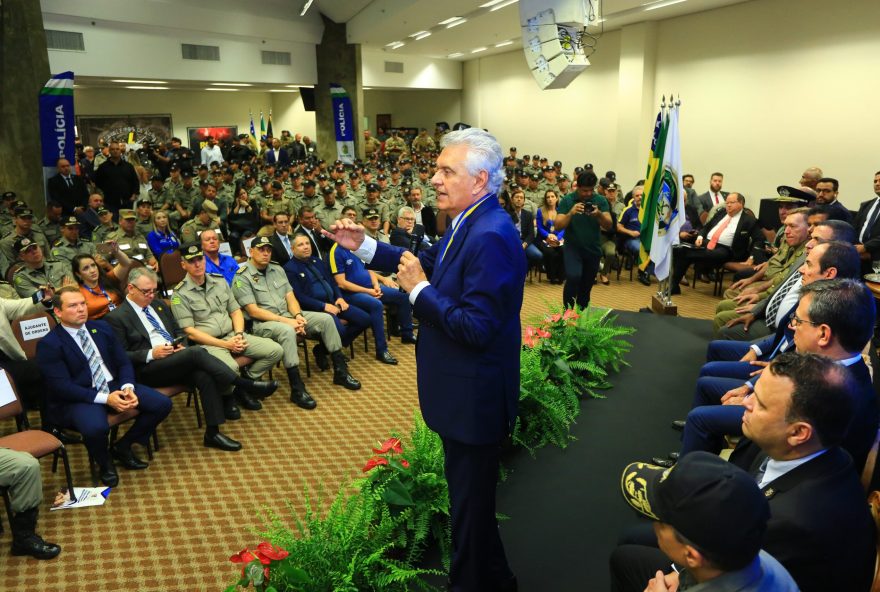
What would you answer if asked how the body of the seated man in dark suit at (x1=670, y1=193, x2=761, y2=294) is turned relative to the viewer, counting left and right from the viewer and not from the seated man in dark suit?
facing the viewer and to the left of the viewer

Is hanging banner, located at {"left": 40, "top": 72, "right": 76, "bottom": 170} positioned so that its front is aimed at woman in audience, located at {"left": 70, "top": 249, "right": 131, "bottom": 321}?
yes

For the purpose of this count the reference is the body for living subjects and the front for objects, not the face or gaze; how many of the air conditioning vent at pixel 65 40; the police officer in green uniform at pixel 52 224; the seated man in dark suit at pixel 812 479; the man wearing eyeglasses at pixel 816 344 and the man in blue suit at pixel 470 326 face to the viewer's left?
3

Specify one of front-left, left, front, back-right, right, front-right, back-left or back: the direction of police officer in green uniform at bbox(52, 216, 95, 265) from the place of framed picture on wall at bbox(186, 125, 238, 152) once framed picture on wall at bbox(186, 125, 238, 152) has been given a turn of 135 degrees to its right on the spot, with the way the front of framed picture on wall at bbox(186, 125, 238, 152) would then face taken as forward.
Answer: back-left

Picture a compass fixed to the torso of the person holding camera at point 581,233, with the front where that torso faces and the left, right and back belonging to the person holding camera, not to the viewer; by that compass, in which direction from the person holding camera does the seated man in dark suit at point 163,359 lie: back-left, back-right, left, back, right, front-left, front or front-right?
front-right

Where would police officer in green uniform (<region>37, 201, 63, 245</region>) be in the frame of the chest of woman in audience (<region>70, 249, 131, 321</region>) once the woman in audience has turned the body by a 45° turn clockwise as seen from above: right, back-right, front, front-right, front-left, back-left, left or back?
back

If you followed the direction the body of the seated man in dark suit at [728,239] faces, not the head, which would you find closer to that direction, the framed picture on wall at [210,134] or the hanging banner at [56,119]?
the hanging banner

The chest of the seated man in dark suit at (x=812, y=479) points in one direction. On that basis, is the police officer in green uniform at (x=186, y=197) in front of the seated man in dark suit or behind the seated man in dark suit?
in front

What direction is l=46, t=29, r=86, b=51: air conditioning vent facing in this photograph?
toward the camera

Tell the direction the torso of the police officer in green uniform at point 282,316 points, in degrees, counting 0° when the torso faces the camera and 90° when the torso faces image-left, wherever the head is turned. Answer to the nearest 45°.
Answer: approximately 315°

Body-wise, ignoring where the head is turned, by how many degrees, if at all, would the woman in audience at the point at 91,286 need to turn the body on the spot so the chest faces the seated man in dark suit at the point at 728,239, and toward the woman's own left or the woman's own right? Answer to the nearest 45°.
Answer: approximately 45° to the woman's own left

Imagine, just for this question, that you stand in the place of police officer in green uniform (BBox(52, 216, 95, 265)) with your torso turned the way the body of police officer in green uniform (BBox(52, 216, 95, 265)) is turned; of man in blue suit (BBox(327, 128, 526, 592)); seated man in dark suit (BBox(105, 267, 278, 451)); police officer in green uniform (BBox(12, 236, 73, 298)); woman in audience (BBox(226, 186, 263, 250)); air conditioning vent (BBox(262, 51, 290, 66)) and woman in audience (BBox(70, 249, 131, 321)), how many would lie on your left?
2

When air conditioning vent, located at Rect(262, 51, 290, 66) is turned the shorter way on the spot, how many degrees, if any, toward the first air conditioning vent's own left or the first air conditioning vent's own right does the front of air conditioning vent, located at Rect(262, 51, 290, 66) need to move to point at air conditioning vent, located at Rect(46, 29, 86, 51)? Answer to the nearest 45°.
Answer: approximately 45° to the first air conditioning vent's own right

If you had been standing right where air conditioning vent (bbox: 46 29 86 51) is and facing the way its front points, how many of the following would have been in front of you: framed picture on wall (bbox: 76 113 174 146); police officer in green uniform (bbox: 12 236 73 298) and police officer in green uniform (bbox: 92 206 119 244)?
2

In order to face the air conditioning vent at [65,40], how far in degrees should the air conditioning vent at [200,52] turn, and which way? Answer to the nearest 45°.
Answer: approximately 45° to its right

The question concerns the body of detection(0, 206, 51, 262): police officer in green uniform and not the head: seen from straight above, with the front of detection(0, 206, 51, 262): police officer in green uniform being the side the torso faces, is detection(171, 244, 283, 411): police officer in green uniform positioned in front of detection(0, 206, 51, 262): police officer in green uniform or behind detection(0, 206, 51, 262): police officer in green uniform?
in front

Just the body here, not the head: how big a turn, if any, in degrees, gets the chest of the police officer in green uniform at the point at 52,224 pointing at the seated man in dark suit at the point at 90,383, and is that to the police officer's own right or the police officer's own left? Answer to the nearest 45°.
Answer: approximately 45° to the police officer's own right

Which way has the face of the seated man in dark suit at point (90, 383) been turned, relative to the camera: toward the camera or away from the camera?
toward the camera
